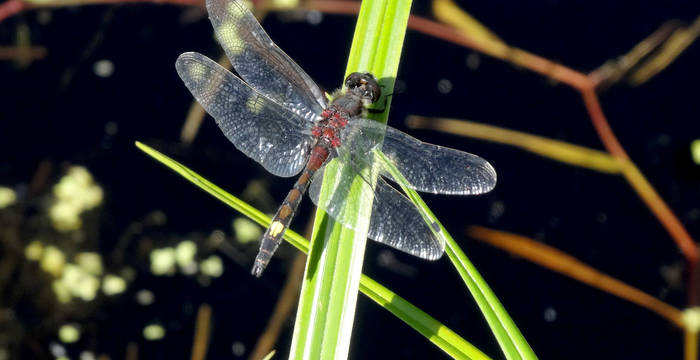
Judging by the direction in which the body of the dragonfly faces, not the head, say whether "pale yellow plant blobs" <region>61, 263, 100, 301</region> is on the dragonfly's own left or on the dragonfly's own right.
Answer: on the dragonfly's own left

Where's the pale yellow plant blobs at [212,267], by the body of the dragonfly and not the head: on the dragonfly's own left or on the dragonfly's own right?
on the dragonfly's own left

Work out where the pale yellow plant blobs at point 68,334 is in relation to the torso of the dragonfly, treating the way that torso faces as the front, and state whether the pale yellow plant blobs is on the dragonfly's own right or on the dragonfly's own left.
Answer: on the dragonfly's own left

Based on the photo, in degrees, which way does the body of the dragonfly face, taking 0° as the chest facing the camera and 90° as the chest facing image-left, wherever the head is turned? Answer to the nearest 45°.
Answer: approximately 225°

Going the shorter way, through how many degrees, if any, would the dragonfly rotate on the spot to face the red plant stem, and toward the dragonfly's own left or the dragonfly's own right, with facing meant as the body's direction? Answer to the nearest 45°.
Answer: approximately 45° to the dragonfly's own right

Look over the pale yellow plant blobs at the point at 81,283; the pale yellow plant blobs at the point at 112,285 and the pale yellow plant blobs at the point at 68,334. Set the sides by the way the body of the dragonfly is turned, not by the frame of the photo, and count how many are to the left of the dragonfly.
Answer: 3

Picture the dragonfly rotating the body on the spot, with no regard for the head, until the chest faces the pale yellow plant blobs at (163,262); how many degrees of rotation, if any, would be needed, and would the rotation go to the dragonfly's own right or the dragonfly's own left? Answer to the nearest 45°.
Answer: approximately 90° to the dragonfly's own left

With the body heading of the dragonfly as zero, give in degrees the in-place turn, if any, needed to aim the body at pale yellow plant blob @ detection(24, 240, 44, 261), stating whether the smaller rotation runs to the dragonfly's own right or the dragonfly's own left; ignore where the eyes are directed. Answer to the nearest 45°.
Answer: approximately 90° to the dragonfly's own left
